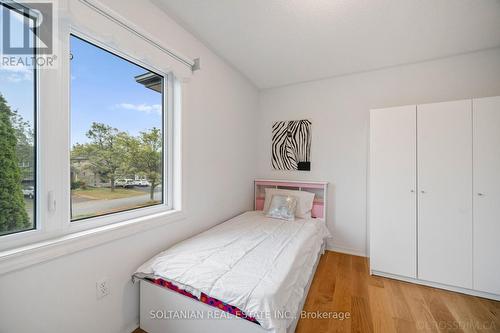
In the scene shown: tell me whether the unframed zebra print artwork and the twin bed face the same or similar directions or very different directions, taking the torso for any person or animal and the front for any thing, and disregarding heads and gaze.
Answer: same or similar directions

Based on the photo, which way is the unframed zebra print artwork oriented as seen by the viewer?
toward the camera

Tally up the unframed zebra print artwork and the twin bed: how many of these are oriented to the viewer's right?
0

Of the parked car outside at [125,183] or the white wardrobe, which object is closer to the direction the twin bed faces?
the parked car outside

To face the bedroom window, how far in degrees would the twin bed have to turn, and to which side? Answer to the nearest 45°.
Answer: approximately 45° to its right

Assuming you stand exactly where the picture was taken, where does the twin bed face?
facing the viewer and to the left of the viewer

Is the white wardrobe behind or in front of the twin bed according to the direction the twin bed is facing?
behind

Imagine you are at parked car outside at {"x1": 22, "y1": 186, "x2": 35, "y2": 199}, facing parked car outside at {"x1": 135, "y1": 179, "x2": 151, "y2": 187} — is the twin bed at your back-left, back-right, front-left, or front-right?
back-right
